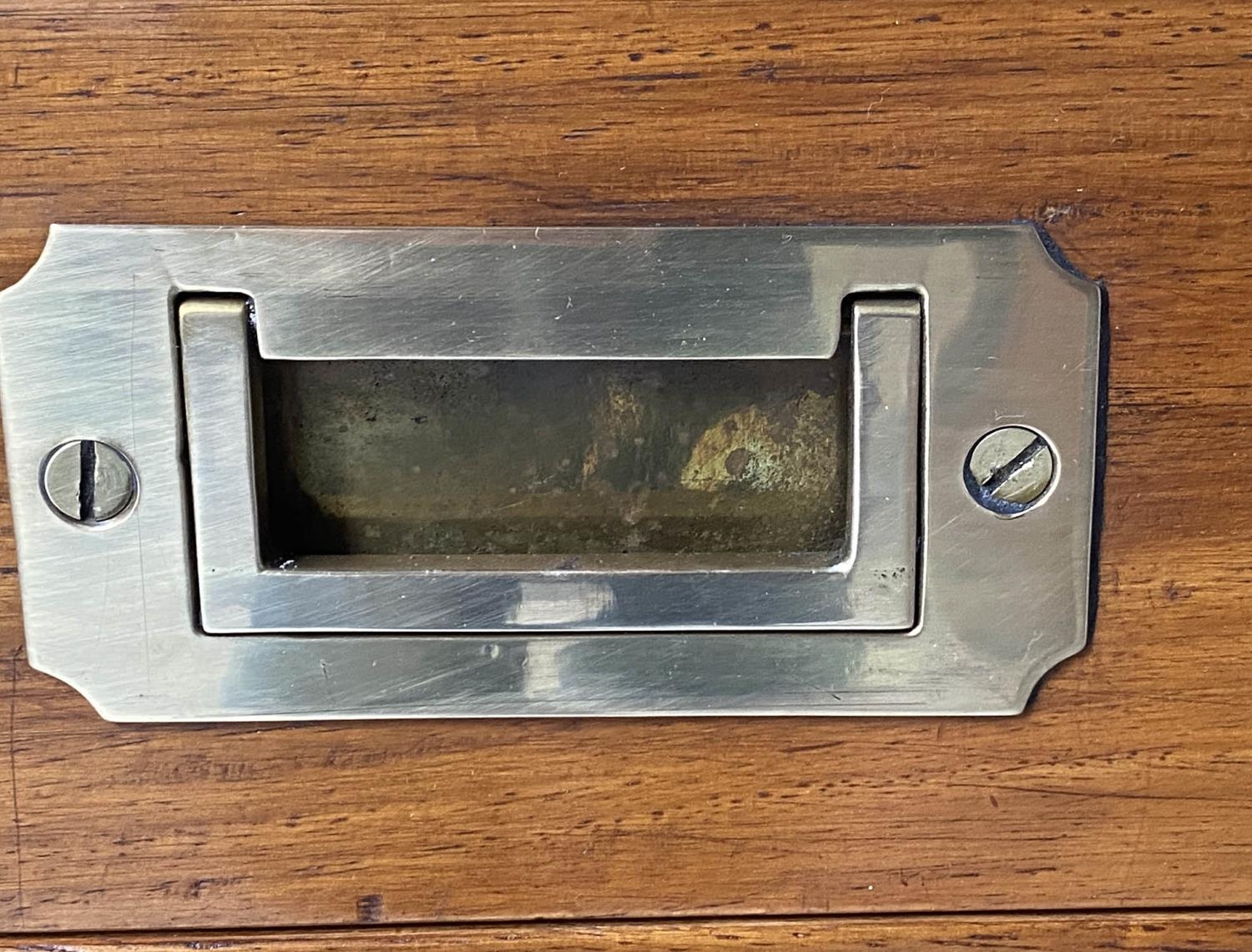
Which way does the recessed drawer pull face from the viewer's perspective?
toward the camera
